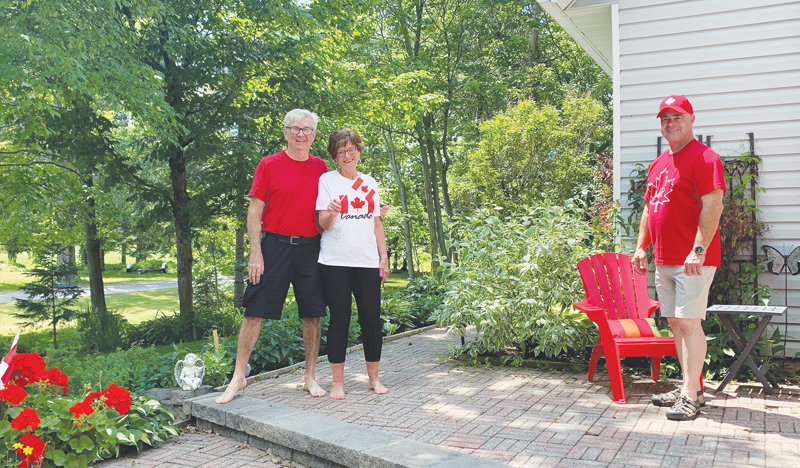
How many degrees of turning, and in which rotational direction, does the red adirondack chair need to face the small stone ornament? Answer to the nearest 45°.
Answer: approximately 90° to its right

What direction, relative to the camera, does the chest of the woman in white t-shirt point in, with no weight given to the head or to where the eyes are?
toward the camera

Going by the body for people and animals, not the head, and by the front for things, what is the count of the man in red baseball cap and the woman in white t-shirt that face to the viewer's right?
0

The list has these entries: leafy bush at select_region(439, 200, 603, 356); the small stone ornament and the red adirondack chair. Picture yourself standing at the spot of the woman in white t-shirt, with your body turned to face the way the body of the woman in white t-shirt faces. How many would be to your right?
1

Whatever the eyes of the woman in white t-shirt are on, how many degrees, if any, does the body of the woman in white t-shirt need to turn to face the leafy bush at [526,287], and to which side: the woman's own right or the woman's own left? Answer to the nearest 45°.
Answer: approximately 135° to the woman's own left

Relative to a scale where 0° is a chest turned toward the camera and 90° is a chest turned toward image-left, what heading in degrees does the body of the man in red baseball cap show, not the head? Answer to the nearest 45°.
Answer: approximately 45°

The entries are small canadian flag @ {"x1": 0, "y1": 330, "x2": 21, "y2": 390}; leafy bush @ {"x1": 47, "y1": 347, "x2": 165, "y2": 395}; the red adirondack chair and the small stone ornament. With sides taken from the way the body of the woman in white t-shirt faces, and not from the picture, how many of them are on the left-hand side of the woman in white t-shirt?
1

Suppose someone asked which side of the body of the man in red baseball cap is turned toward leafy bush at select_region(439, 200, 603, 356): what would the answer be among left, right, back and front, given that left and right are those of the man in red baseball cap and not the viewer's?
right

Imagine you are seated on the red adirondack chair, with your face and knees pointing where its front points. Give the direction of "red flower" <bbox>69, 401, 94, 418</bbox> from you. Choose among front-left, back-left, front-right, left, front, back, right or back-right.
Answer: right

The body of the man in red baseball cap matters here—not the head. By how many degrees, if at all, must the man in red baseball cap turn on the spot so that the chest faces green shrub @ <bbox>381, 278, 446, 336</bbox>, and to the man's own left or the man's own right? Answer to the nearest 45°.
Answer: approximately 90° to the man's own right

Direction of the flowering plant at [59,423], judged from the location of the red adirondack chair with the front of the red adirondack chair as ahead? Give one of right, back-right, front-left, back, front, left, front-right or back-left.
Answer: right

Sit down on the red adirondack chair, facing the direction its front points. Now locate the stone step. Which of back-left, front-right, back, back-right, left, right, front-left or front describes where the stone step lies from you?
right
